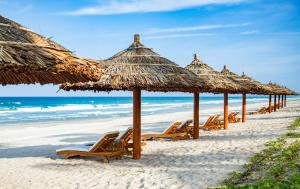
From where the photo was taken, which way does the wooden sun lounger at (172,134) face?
to the viewer's left

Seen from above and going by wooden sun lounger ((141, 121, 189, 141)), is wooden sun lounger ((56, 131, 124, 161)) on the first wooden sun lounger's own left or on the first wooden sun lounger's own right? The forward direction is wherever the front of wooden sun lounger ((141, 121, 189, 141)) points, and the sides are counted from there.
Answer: on the first wooden sun lounger's own left

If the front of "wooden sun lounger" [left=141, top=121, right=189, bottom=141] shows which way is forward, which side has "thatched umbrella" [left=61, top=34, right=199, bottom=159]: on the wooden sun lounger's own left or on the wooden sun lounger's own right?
on the wooden sun lounger's own left

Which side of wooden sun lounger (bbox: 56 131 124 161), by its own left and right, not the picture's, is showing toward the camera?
left

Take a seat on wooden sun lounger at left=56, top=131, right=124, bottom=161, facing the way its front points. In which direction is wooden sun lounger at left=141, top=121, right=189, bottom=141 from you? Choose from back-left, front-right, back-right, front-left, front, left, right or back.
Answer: back-right

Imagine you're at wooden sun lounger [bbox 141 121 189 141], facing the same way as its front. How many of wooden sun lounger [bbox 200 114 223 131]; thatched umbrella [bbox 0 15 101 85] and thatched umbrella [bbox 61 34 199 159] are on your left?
2

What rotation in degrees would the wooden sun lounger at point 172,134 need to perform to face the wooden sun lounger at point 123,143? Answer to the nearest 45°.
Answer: approximately 90° to its left

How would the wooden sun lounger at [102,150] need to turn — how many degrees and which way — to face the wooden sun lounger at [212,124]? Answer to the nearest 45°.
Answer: approximately 135° to its right

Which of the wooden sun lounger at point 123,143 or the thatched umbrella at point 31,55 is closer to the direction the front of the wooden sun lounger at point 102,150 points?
the thatched umbrella

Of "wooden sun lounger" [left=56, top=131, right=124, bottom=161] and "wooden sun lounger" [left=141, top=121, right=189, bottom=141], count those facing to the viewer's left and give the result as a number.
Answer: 2
